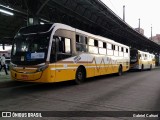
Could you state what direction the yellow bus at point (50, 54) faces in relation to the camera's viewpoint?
facing the viewer and to the left of the viewer
